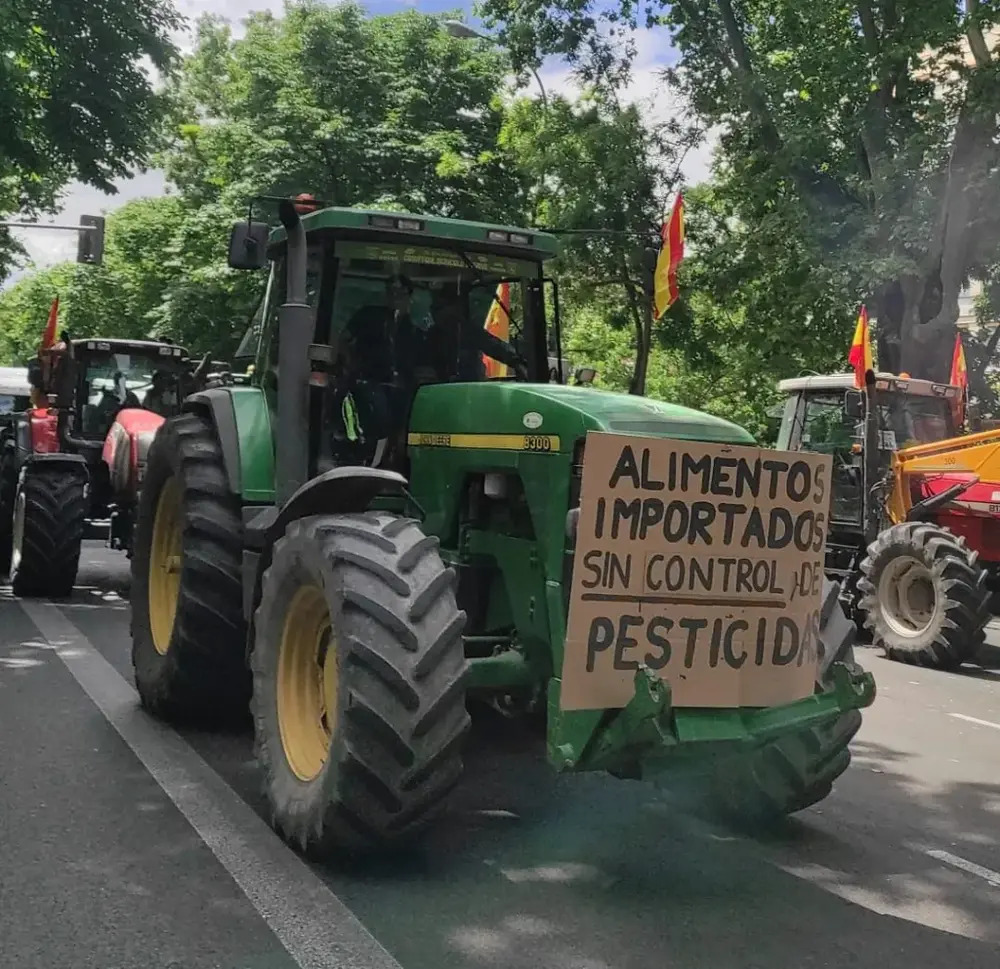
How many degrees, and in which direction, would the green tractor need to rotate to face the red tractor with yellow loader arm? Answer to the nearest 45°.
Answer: approximately 90° to its left

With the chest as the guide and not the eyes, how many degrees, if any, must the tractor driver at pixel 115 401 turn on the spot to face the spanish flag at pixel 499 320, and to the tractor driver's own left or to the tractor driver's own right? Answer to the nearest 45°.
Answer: approximately 45° to the tractor driver's own left

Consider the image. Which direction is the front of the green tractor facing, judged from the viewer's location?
facing the viewer and to the right of the viewer

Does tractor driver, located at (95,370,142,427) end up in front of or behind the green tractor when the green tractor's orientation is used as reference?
behind

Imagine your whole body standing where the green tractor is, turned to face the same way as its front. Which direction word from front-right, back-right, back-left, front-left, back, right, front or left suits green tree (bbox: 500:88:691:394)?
back-left

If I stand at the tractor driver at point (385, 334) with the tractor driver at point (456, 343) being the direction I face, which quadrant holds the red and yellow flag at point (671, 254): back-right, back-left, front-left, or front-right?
front-left

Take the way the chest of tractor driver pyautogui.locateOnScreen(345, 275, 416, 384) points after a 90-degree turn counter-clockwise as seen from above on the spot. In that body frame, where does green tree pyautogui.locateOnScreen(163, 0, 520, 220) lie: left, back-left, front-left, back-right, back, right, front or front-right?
front-left

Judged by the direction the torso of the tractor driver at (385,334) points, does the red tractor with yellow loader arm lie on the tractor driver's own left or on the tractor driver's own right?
on the tractor driver's own left

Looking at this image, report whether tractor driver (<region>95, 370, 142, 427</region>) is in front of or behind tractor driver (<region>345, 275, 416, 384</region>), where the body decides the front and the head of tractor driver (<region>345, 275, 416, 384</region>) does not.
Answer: behind

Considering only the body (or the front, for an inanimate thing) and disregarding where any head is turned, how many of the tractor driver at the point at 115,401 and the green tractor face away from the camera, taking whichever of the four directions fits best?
0

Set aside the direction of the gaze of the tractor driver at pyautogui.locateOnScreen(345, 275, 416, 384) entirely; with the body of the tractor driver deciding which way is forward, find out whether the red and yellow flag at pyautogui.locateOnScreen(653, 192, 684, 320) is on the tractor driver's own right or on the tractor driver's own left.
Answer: on the tractor driver's own left

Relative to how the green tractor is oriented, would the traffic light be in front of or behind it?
behind

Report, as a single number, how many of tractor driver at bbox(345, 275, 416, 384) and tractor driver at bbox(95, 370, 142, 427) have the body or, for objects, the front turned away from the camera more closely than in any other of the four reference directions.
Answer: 0
